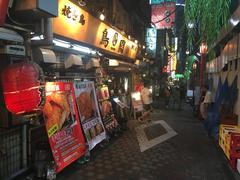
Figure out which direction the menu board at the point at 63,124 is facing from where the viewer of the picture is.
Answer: facing the viewer and to the right of the viewer

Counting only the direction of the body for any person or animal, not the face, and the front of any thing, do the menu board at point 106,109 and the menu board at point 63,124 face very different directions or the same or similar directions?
same or similar directions

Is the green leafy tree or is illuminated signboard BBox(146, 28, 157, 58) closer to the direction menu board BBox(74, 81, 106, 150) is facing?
the green leafy tree

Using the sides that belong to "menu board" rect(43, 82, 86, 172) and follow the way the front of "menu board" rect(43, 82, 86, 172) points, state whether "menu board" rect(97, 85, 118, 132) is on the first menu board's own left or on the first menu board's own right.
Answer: on the first menu board's own left

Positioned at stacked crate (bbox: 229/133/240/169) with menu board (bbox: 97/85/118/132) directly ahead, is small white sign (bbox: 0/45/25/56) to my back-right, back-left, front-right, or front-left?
front-left

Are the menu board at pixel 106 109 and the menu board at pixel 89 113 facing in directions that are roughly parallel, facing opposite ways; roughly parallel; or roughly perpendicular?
roughly parallel

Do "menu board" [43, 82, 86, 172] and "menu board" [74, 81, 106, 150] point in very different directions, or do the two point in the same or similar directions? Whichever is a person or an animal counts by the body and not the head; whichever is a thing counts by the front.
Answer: same or similar directions

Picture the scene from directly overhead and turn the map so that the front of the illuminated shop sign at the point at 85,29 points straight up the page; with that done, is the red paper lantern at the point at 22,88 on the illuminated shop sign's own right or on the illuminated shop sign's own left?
on the illuminated shop sign's own right

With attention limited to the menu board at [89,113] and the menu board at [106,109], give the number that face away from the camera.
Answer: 0

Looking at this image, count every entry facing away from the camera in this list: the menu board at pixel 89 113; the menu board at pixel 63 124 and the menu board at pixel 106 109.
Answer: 0
